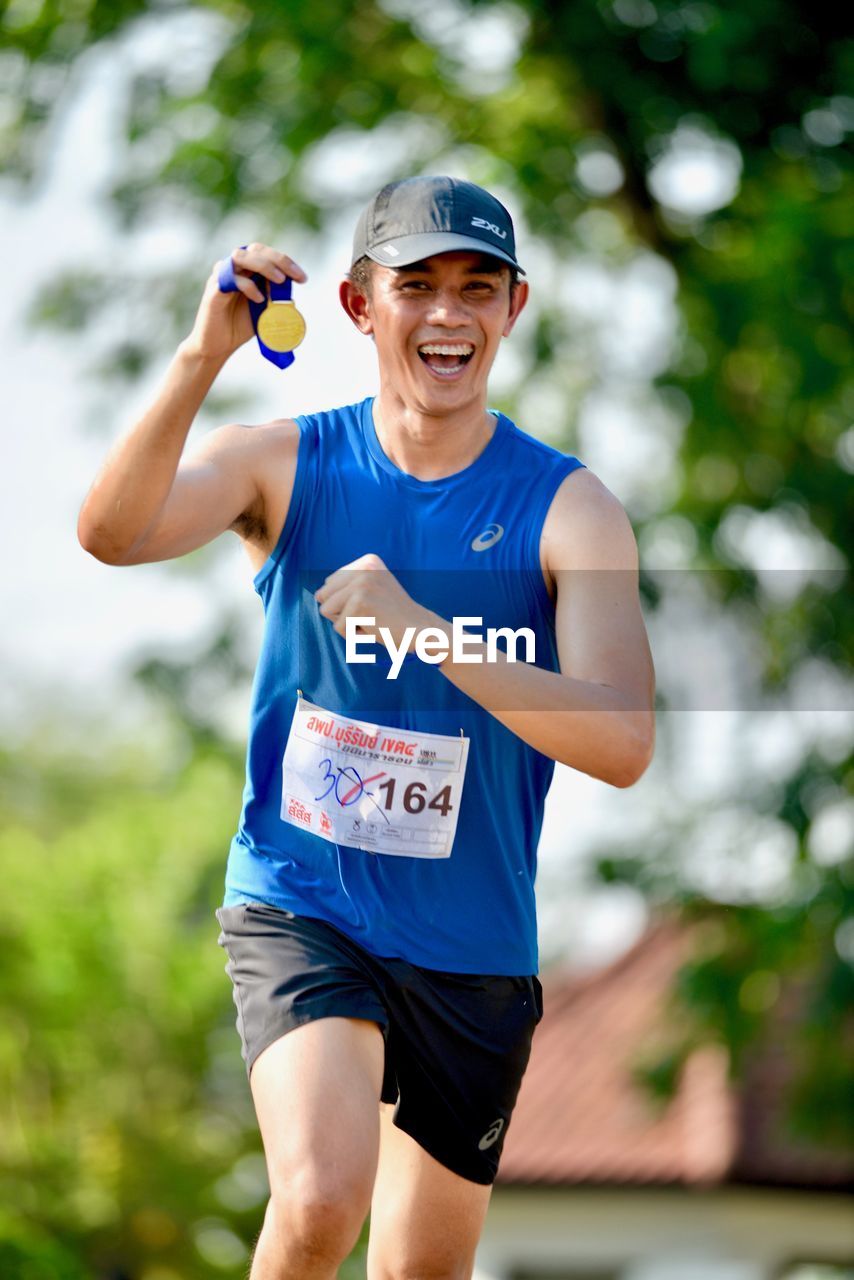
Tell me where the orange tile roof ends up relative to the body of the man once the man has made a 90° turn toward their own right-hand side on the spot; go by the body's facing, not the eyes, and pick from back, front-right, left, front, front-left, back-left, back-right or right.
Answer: right

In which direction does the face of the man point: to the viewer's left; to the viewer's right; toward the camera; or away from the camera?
toward the camera

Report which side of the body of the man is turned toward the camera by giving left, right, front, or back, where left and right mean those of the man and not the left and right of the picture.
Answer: front
